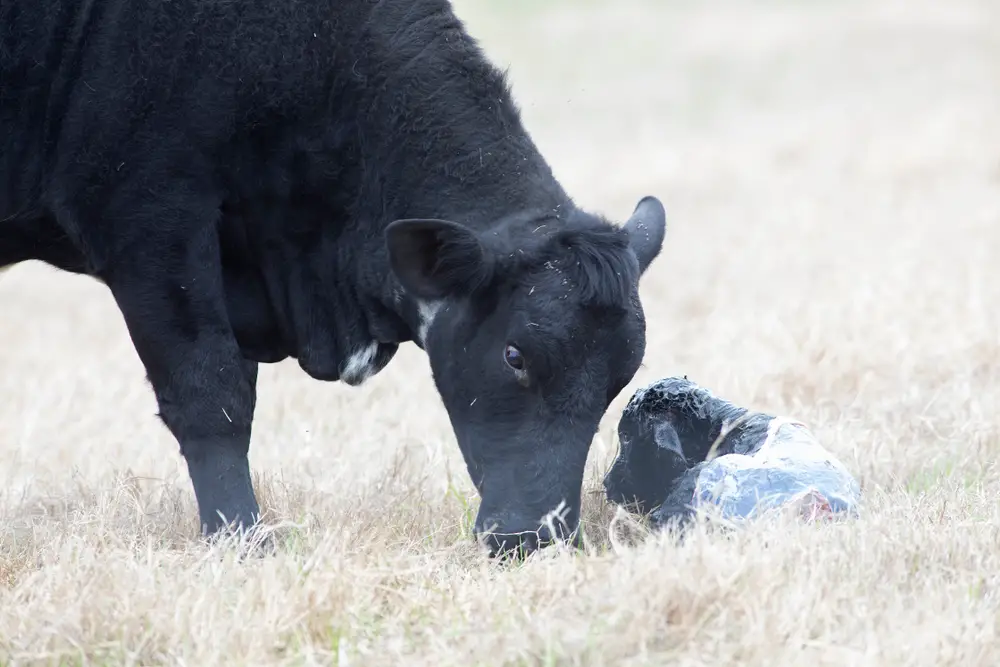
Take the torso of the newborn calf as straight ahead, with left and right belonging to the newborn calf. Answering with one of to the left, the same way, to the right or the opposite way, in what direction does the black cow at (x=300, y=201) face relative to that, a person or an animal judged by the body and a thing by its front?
the opposite way

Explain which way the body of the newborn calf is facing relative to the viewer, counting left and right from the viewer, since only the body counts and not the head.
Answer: facing to the left of the viewer

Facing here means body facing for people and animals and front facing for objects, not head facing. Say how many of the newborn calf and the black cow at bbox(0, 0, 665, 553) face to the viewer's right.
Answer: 1

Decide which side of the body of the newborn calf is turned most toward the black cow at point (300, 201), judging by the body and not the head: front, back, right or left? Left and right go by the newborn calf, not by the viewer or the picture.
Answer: front

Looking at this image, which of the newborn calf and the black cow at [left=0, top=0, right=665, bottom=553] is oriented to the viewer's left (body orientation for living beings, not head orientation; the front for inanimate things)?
the newborn calf

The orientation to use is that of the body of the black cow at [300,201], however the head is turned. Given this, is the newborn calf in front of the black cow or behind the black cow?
in front

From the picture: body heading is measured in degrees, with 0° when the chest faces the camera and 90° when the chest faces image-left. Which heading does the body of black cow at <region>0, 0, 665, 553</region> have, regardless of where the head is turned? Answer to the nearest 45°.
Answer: approximately 270°
